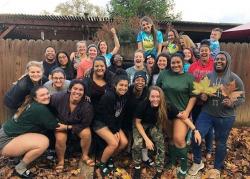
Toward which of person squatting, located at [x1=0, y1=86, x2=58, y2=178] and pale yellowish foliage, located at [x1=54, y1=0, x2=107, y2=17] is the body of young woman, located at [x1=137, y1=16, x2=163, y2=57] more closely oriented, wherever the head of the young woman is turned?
the person squatting

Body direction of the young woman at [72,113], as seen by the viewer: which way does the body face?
toward the camera

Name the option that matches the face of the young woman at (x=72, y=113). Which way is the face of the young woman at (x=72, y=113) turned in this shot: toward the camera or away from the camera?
toward the camera

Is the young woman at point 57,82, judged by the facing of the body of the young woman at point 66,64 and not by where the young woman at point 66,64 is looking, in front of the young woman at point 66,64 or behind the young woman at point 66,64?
in front

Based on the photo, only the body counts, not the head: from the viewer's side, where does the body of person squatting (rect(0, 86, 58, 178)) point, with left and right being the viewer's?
facing to the right of the viewer

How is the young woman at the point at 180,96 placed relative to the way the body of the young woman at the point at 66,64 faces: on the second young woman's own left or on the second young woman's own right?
on the second young woman's own left

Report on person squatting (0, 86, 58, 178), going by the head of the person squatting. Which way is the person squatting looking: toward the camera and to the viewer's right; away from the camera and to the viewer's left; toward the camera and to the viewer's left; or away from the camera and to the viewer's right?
toward the camera and to the viewer's right

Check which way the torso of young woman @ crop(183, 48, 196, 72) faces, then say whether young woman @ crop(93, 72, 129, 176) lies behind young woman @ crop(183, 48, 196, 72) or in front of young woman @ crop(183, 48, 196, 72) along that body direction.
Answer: in front

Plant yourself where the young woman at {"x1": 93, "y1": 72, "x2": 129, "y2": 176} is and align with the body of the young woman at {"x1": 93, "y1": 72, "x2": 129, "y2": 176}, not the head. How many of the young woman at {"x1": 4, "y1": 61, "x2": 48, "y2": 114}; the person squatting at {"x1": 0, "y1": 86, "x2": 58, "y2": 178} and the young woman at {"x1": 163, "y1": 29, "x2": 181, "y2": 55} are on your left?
1

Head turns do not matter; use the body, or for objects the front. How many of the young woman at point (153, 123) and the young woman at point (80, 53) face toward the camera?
2

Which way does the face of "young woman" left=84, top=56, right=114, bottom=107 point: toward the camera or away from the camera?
toward the camera

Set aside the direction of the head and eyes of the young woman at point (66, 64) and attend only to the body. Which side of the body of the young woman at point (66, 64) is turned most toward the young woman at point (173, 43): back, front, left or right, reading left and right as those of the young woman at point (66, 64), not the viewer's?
left

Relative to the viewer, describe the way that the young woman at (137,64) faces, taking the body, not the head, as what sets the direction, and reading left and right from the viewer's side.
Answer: facing the viewer
